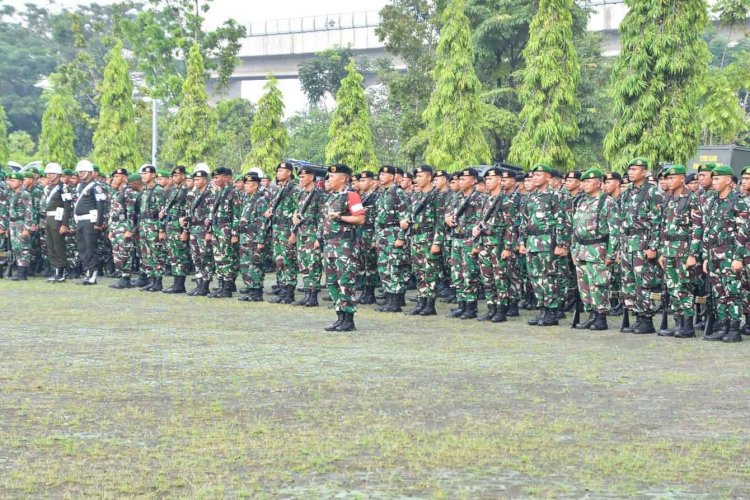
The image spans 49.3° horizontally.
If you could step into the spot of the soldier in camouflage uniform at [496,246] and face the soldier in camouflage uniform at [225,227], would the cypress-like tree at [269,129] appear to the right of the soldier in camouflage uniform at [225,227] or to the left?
right

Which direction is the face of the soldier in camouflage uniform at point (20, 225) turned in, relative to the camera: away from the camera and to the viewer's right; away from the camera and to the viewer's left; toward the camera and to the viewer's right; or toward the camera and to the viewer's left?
toward the camera and to the viewer's left

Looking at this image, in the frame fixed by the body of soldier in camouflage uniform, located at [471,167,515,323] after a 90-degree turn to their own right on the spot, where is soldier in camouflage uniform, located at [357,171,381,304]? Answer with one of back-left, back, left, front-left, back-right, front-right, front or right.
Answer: front

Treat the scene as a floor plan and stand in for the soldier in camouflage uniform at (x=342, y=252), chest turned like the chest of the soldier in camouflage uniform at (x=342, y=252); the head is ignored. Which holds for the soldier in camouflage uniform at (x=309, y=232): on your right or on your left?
on your right

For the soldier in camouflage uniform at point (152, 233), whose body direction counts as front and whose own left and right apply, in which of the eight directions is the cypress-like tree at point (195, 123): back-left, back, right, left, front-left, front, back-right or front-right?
back-right

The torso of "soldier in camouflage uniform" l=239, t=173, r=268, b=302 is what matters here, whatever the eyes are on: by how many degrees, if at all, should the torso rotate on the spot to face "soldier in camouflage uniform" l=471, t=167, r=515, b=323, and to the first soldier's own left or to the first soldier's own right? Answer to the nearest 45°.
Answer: approximately 90° to the first soldier's own left

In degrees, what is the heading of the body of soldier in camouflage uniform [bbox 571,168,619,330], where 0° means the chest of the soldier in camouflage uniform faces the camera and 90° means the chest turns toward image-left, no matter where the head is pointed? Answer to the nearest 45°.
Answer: approximately 45°

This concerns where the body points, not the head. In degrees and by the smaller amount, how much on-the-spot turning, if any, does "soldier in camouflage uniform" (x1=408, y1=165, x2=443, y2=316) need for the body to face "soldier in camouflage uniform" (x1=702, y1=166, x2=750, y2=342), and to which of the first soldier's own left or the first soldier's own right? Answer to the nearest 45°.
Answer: approximately 90° to the first soldier's own left

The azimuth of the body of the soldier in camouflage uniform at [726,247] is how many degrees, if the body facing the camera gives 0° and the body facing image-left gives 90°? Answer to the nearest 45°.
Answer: approximately 45°

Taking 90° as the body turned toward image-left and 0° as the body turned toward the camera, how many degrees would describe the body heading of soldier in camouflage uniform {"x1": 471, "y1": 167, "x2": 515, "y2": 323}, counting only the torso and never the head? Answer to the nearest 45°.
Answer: approximately 45°

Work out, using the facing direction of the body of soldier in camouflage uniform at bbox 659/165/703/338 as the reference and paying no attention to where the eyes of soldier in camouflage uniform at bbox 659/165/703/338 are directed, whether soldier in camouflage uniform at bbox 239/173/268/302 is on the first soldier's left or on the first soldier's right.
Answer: on the first soldier's right

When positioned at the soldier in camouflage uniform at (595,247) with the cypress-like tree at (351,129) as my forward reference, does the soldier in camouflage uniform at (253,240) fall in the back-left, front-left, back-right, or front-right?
front-left

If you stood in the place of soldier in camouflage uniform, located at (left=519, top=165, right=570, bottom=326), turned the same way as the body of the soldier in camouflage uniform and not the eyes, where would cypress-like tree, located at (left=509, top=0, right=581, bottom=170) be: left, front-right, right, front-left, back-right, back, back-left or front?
back-right

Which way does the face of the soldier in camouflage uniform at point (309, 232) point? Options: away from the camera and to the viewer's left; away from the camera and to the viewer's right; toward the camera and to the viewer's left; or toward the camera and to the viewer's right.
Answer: toward the camera and to the viewer's left

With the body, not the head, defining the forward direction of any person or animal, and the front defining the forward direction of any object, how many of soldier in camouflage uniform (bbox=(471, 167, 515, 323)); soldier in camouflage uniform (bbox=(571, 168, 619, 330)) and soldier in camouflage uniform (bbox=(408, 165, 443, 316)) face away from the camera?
0
